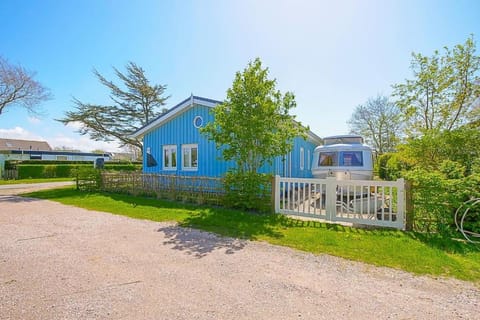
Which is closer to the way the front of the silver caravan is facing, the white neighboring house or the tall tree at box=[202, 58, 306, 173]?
the tall tree

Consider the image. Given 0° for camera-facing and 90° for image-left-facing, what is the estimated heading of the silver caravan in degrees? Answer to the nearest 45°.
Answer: approximately 0°

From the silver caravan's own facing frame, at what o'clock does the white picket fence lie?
The white picket fence is roughly at 12 o'clock from the silver caravan.

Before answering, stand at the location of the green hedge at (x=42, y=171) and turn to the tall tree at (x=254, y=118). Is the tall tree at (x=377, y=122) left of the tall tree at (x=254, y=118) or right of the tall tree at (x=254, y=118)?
left

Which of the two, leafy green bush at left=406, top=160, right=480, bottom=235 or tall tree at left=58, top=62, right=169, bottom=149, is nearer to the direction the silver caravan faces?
the leafy green bush

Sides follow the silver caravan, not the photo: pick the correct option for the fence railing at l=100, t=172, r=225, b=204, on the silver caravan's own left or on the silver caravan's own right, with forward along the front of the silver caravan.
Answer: on the silver caravan's own right

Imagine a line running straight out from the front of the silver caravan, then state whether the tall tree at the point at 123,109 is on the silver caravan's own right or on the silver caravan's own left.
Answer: on the silver caravan's own right

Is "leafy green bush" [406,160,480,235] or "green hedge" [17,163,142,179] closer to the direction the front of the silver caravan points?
the leafy green bush

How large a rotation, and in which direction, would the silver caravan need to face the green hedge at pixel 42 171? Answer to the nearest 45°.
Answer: approximately 90° to its right

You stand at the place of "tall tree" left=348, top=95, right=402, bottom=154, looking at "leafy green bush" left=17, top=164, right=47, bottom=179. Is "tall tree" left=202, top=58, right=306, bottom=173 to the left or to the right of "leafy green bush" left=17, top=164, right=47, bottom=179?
left

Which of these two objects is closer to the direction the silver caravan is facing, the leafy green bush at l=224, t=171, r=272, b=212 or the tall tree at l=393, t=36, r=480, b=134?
the leafy green bush

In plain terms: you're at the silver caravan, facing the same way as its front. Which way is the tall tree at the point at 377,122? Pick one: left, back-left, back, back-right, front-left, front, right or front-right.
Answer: back

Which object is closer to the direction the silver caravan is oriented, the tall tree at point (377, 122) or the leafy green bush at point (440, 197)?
the leafy green bush

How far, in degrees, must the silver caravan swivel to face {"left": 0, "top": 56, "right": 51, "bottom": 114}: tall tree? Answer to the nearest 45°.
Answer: approximately 90° to its right
